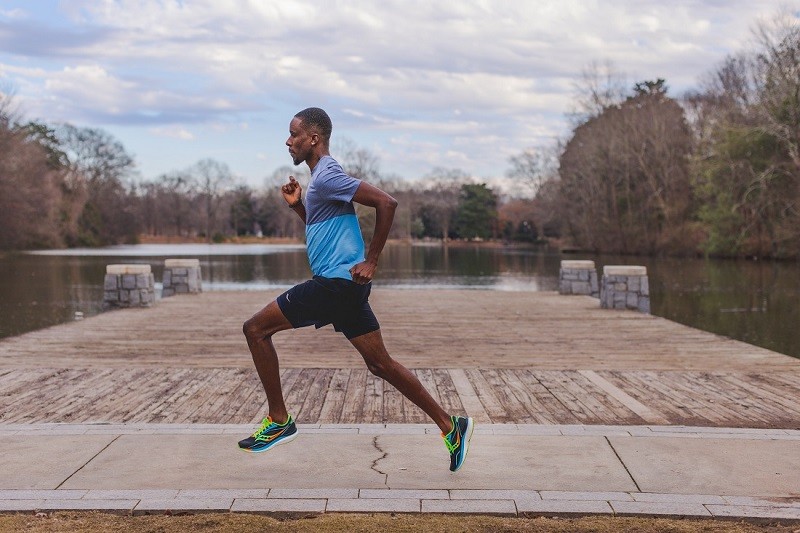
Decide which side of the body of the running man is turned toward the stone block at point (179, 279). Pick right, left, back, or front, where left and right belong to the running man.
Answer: right

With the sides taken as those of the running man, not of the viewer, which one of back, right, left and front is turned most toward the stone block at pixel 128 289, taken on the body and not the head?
right

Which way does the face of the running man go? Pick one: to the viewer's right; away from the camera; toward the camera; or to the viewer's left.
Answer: to the viewer's left

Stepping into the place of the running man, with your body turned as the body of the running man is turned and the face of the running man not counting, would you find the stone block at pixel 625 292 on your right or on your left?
on your right

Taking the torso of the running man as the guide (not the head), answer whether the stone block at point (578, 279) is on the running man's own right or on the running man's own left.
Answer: on the running man's own right

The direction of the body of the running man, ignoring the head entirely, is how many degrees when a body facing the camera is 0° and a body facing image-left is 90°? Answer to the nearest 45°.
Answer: approximately 90°
